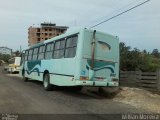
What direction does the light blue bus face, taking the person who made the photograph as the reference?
facing away from the viewer and to the left of the viewer

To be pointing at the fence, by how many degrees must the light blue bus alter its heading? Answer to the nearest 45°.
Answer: approximately 90° to its right
